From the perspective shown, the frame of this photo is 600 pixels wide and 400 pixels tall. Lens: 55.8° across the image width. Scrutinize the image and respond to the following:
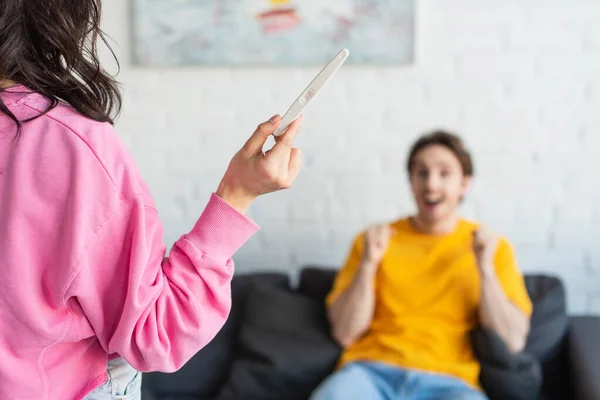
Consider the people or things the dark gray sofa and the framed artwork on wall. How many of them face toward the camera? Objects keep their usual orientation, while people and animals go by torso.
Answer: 2

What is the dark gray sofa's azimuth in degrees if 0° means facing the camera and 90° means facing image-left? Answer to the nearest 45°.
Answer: approximately 0°

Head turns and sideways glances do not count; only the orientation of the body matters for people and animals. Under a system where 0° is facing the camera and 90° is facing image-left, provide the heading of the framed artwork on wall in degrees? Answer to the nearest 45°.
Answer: approximately 0°
